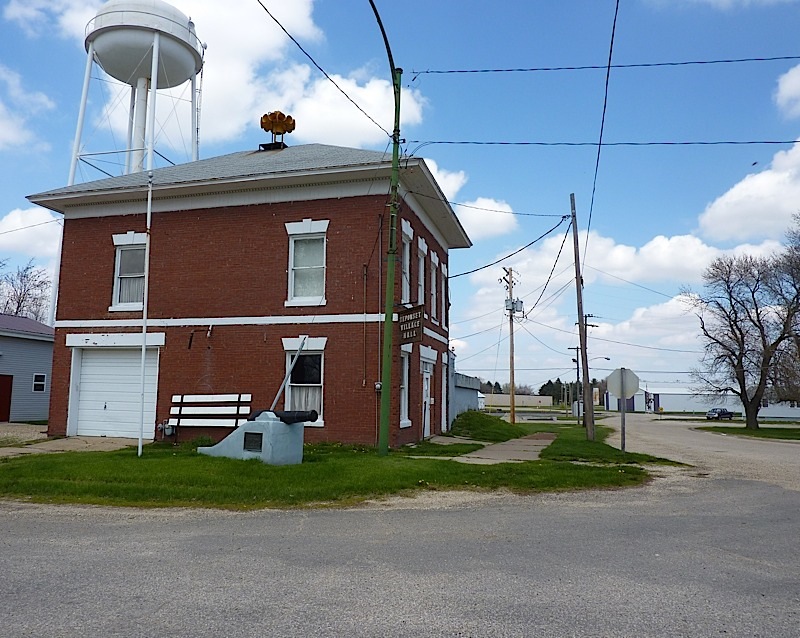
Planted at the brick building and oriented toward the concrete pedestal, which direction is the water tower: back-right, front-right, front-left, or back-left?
back-right

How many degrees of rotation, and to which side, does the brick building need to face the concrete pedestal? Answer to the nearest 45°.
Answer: approximately 45° to its right

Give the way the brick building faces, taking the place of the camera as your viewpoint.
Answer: facing the viewer and to the right of the viewer

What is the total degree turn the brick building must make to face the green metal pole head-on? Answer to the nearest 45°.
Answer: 0° — it already faces it
